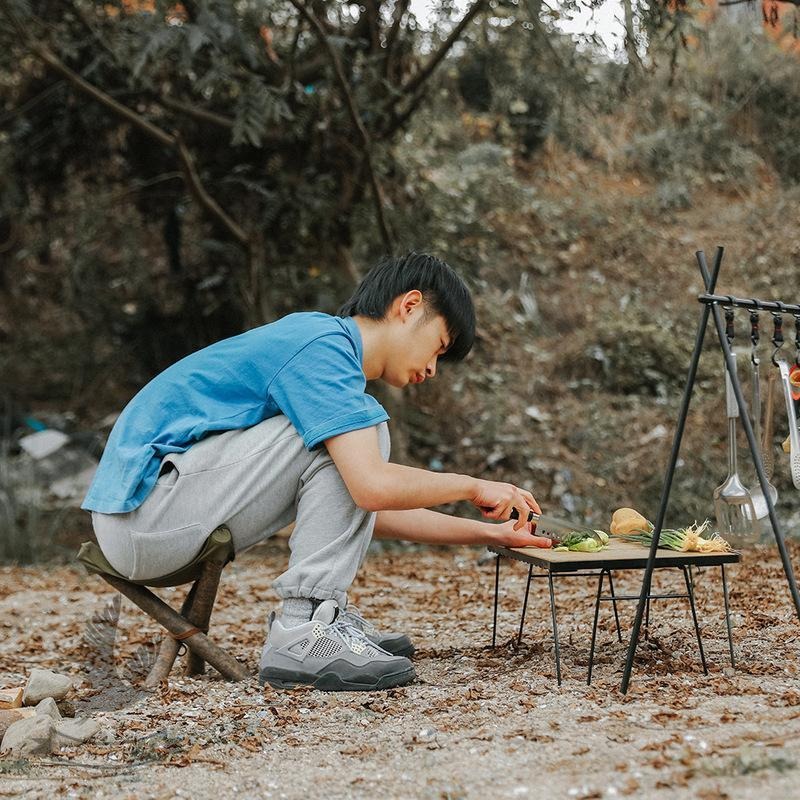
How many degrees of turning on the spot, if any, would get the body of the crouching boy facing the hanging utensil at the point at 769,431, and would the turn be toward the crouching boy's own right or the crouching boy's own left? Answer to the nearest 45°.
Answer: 0° — they already face it

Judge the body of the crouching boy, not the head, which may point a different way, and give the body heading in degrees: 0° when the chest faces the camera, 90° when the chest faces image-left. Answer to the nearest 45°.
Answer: approximately 270°

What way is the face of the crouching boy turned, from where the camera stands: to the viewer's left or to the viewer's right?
to the viewer's right

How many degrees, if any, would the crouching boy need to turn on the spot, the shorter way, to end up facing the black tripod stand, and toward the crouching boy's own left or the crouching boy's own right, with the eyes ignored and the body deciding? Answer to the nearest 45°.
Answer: approximately 45° to the crouching boy's own right
